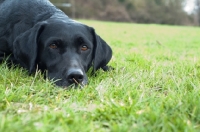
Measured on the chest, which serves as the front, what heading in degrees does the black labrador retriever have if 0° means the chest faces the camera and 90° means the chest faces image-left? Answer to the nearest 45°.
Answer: approximately 315°
